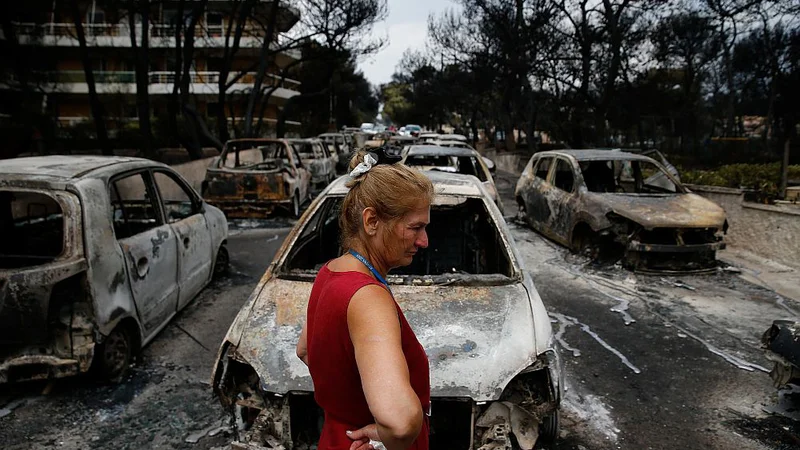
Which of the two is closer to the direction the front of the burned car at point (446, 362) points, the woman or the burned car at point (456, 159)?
the woman

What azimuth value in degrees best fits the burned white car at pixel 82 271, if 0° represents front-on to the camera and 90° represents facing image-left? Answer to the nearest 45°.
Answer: approximately 225°

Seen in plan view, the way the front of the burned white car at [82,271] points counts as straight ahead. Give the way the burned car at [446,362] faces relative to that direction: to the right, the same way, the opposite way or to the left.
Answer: the opposite way

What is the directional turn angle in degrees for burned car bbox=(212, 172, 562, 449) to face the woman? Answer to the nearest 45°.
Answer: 0° — it already faces them

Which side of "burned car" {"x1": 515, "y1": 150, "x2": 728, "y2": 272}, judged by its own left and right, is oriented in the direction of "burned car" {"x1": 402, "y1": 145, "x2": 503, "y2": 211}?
back

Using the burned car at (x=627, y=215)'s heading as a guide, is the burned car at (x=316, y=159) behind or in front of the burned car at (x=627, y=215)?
behind

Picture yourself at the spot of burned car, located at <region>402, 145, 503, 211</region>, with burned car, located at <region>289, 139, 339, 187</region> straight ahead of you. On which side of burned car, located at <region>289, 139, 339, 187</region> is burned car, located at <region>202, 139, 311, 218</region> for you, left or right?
left

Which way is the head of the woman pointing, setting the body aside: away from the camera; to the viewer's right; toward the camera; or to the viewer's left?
to the viewer's right

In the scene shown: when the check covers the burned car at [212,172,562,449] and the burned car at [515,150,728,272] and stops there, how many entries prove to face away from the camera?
0
